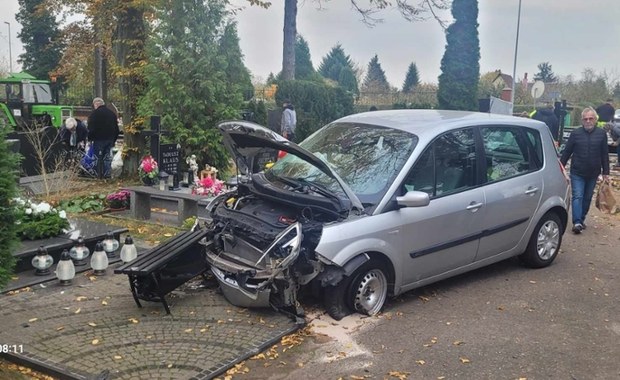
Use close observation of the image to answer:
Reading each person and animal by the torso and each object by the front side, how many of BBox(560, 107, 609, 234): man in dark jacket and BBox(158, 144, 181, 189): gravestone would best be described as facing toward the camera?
2

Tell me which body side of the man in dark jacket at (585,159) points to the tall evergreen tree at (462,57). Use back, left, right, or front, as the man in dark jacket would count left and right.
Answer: back

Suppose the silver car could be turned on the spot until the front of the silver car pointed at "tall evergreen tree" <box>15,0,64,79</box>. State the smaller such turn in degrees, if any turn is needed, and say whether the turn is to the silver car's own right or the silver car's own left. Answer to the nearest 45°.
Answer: approximately 90° to the silver car's own right

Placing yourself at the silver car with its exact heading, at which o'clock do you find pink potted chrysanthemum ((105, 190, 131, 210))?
The pink potted chrysanthemum is roughly at 3 o'clock from the silver car.

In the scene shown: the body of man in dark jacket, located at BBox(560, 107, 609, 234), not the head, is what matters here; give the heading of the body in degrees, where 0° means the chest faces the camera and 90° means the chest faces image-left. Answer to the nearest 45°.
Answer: approximately 0°

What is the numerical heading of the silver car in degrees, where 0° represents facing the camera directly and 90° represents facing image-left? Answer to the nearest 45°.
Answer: approximately 45°

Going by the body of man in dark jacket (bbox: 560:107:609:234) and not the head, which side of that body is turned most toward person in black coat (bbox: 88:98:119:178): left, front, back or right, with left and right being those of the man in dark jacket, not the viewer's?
right

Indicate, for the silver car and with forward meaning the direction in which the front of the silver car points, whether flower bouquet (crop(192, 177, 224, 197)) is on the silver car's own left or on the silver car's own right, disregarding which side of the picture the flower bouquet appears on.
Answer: on the silver car's own right

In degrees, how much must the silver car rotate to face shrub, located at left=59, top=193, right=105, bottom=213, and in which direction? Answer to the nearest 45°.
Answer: approximately 90° to its right

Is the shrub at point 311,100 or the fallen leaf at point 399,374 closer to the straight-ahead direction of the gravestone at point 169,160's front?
the fallen leaf

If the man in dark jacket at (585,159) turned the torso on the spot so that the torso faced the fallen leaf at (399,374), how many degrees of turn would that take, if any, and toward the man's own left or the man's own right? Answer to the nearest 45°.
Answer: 0° — they already face it
